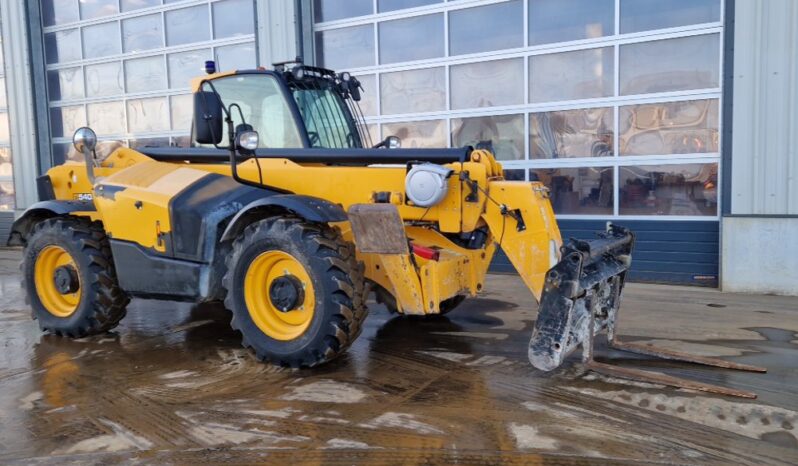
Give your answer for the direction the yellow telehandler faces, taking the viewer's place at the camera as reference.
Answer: facing the viewer and to the right of the viewer

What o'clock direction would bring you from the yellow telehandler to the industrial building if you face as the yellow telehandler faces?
The industrial building is roughly at 9 o'clock from the yellow telehandler.
